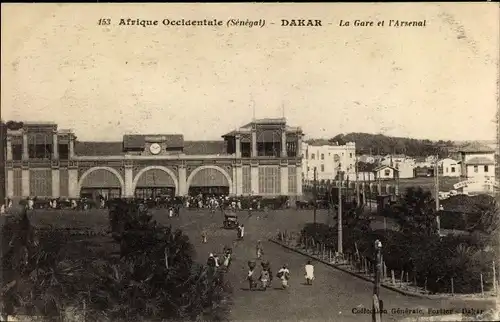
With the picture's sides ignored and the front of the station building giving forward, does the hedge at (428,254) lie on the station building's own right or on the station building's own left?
on the station building's own left

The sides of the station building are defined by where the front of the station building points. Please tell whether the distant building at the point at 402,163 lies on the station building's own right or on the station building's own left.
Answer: on the station building's own left

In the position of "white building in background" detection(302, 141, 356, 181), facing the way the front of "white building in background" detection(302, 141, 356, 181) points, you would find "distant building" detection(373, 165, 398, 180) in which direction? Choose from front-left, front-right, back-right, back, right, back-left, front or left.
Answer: back-left

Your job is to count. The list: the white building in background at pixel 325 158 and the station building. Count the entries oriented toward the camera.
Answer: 2

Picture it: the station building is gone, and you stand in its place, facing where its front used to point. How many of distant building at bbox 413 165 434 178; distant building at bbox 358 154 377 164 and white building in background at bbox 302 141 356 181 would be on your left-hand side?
3

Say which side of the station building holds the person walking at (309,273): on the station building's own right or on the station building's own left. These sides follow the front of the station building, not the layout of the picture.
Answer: on the station building's own left

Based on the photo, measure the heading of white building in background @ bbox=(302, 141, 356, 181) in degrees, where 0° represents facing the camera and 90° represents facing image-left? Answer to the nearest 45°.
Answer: approximately 0°
